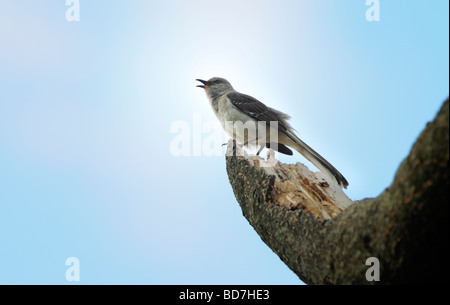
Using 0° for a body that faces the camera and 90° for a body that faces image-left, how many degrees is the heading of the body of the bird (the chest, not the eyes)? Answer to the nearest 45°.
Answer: approximately 90°
